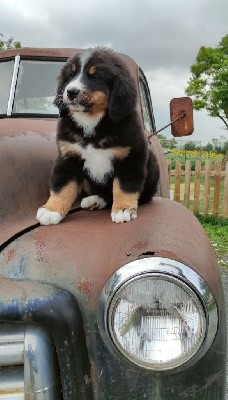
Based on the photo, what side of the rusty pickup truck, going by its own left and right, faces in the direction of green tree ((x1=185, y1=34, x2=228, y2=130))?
back

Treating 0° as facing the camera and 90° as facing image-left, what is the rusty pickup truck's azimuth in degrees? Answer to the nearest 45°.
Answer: approximately 0°
